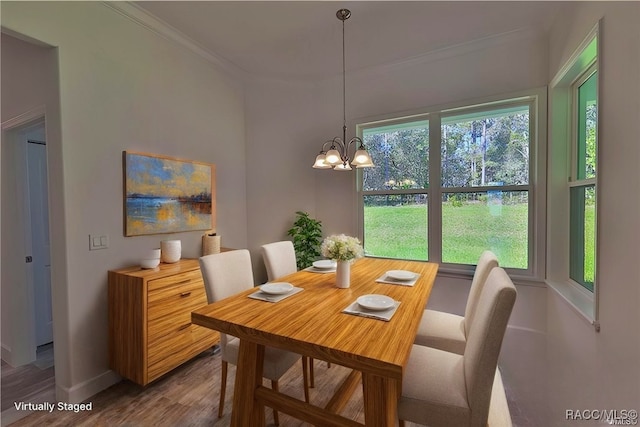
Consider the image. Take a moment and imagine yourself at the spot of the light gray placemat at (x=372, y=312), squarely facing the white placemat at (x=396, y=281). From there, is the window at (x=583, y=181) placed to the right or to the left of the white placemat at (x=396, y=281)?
right

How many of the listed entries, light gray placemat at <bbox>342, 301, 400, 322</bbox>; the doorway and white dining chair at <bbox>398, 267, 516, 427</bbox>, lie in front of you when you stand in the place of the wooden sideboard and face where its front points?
2

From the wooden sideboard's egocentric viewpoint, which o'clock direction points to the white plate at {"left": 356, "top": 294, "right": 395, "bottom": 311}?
The white plate is roughly at 12 o'clock from the wooden sideboard.

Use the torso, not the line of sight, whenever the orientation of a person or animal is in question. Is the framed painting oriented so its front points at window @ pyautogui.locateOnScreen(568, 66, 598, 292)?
yes

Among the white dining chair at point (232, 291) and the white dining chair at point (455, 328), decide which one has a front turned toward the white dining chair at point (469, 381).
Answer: the white dining chair at point (232, 291)

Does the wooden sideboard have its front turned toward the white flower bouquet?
yes

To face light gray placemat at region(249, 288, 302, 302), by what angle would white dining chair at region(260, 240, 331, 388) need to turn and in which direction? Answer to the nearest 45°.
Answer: approximately 45° to its right

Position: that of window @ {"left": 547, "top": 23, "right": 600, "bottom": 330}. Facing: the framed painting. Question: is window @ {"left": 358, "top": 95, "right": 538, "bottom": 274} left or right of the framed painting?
right

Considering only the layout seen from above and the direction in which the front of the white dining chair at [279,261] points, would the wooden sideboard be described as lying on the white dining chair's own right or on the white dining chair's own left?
on the white dining chair's own right

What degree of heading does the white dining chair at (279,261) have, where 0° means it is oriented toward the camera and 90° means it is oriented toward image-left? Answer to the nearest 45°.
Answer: approximately 315°

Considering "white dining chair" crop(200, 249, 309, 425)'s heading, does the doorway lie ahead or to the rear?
to the rear

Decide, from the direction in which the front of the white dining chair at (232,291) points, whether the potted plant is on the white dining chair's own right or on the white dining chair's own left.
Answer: on the white dining chair's own left
